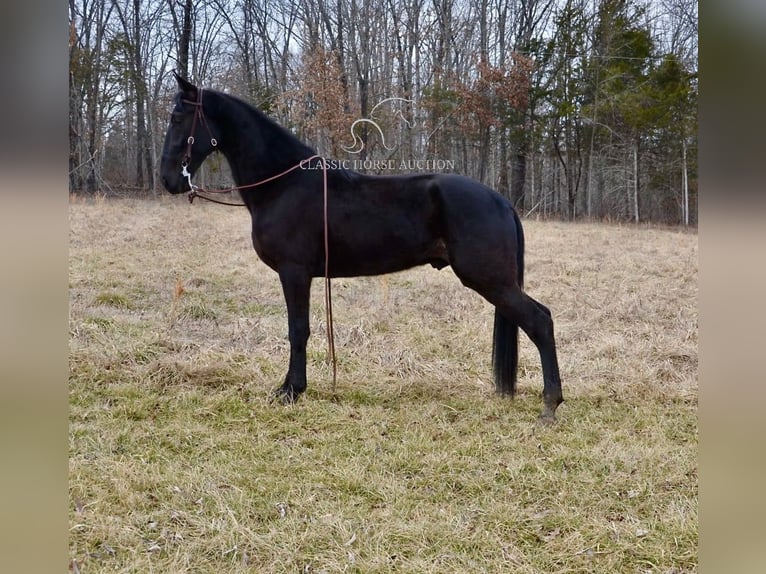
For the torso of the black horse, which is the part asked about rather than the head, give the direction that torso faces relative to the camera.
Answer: to the viewer's left
